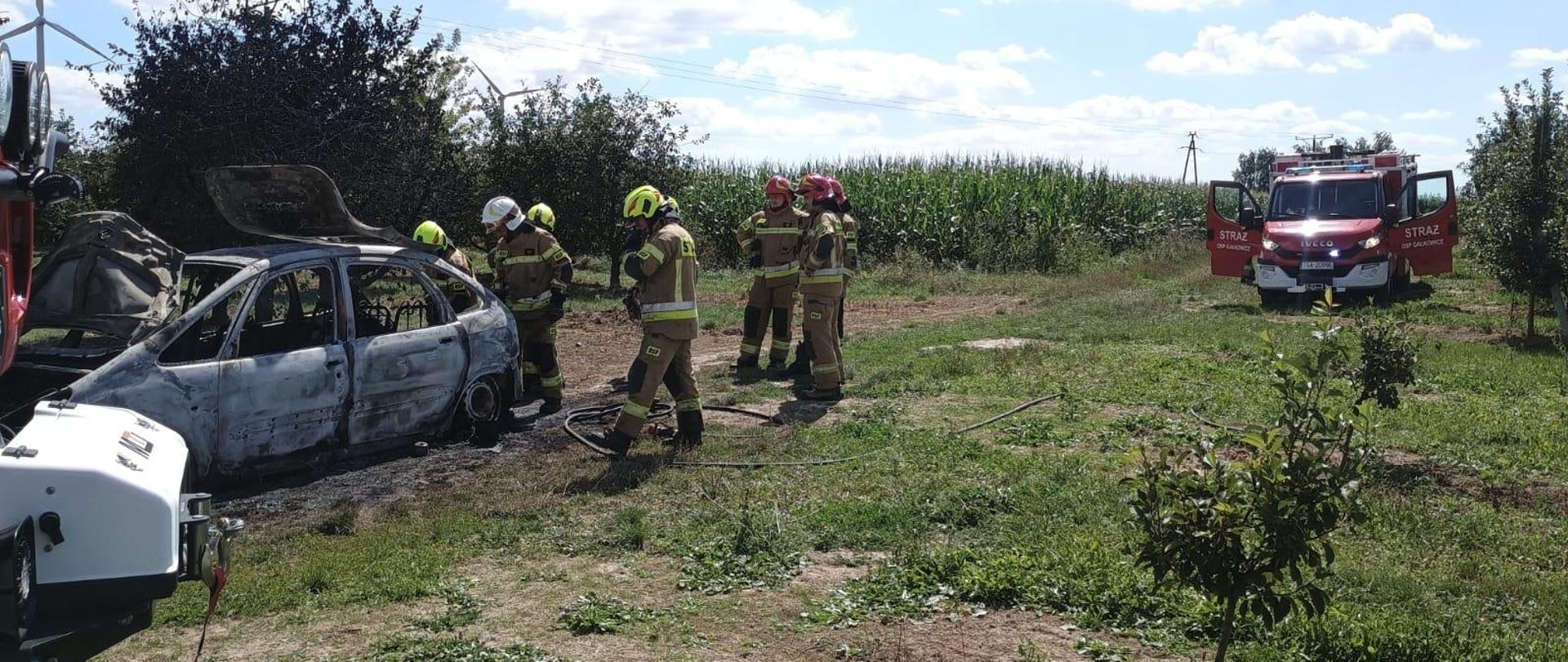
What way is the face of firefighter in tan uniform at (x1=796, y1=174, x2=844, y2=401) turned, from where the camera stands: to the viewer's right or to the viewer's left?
to the viewer's left

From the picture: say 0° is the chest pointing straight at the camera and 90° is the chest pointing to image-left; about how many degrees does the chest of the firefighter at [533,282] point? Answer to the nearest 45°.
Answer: approximately 45°

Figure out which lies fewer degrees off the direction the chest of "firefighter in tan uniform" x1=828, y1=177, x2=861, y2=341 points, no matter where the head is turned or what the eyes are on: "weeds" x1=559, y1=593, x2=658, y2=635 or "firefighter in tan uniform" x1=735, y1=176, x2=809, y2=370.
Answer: the firefighter in tan uniform

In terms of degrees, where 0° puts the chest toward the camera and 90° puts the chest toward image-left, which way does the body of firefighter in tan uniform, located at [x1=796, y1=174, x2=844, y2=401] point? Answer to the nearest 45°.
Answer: approximately 90°

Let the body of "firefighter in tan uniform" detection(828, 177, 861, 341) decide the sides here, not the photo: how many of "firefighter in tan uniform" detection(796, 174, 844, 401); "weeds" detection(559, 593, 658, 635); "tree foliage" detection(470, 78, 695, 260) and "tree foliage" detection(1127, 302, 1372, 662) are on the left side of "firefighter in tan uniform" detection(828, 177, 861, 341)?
3

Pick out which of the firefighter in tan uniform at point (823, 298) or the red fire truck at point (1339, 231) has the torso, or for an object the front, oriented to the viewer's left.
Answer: the firefighter in tan uniform

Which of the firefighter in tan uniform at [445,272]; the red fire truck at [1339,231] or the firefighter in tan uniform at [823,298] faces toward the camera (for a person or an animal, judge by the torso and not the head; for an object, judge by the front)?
the red fire truck

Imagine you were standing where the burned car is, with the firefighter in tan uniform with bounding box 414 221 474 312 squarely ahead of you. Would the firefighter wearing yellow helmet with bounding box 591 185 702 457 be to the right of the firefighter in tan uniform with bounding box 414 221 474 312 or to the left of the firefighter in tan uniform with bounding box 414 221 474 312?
right

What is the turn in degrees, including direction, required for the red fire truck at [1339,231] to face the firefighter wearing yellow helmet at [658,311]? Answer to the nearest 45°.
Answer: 0° — it already faces them

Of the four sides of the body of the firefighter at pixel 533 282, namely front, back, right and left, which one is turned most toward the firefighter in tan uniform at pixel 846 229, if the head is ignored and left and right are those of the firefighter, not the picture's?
back

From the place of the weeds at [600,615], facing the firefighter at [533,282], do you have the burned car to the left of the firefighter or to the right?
left

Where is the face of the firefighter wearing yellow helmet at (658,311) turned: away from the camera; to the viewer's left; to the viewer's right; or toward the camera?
to the viewer's left

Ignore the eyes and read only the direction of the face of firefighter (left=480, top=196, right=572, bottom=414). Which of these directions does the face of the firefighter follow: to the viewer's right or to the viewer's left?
to the viewer's left

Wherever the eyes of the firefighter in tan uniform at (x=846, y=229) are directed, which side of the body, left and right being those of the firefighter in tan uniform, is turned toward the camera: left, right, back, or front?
left

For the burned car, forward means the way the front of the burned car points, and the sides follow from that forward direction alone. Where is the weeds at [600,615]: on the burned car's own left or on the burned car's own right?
on the burned car's own left
